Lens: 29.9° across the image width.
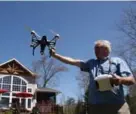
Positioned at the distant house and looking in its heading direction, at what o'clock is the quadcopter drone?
The quadcopter drone is roughly at 12 o'clock from the distant house.

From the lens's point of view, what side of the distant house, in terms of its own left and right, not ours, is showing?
front

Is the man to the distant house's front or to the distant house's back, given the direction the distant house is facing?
to the front
